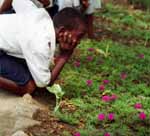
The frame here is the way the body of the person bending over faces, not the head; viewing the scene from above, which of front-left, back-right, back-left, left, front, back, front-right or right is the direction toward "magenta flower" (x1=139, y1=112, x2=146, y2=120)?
front-right

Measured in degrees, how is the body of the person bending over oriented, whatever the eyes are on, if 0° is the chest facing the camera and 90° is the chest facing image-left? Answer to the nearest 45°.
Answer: approximately 270°
